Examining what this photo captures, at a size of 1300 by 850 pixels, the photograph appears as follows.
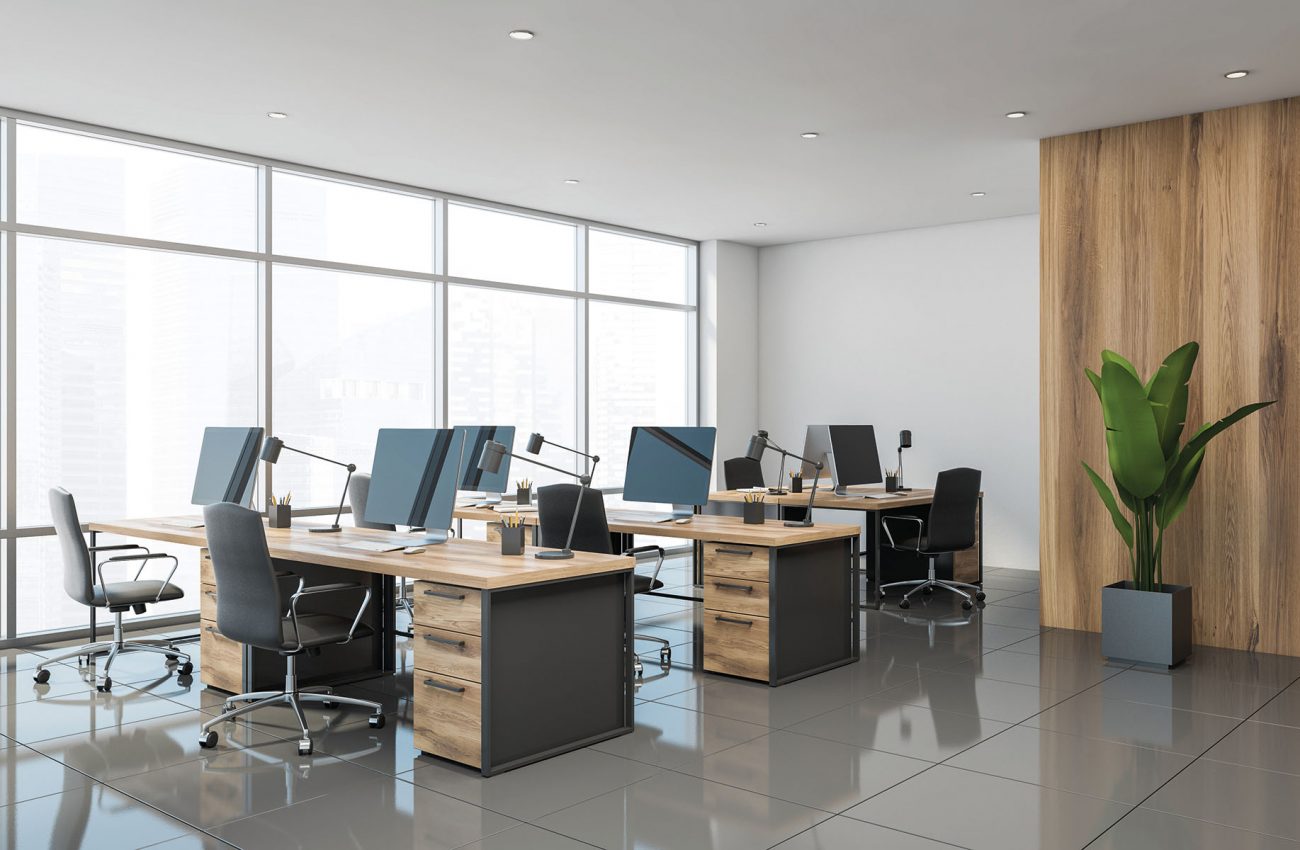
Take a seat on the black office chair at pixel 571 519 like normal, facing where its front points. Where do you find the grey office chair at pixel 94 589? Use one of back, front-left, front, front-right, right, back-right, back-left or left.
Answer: back-left

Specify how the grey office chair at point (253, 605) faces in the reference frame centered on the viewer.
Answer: facing away from the viewer and to the right of the viewer

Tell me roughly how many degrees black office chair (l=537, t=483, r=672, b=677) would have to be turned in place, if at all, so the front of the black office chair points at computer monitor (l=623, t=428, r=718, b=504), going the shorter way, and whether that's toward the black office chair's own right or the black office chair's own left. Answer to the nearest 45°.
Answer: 0° — it already faces it

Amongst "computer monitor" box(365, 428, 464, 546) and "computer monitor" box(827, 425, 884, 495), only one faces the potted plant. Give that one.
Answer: "computer monitor" box(827, 425, 884, 495)

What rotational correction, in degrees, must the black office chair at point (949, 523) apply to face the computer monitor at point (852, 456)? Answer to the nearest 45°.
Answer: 0° — it already faces it

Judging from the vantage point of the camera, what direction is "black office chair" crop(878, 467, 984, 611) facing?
facing away from the viewer and to the left of the viewer

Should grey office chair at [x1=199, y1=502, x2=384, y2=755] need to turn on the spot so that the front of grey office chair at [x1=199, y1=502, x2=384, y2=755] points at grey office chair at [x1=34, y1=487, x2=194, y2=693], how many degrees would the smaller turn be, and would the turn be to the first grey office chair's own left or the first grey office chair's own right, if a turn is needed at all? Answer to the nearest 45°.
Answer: approximately 90° to the first grey office chair's own left

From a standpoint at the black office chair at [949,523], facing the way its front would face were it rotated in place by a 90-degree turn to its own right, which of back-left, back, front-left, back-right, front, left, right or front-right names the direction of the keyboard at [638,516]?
back

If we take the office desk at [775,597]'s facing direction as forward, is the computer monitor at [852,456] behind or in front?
behind

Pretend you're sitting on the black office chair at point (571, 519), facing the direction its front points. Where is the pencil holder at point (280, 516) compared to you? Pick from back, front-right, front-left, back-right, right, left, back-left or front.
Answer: back-left

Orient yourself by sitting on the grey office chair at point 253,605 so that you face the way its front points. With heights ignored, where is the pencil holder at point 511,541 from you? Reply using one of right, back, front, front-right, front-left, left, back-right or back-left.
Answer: front-right

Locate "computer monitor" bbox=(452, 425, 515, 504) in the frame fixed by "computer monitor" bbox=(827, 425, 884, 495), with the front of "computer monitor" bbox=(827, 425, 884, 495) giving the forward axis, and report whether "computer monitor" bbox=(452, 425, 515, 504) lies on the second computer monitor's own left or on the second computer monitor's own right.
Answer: on the second computer monitor's own right

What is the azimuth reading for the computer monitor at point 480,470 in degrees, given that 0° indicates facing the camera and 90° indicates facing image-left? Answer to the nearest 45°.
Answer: approximately 45°

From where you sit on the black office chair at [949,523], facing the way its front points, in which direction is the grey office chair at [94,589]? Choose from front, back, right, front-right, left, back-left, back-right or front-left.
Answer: left

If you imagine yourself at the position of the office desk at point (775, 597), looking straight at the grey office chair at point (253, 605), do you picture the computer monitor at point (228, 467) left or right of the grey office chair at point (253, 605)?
right

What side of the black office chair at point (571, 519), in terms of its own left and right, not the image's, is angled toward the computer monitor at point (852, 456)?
front
